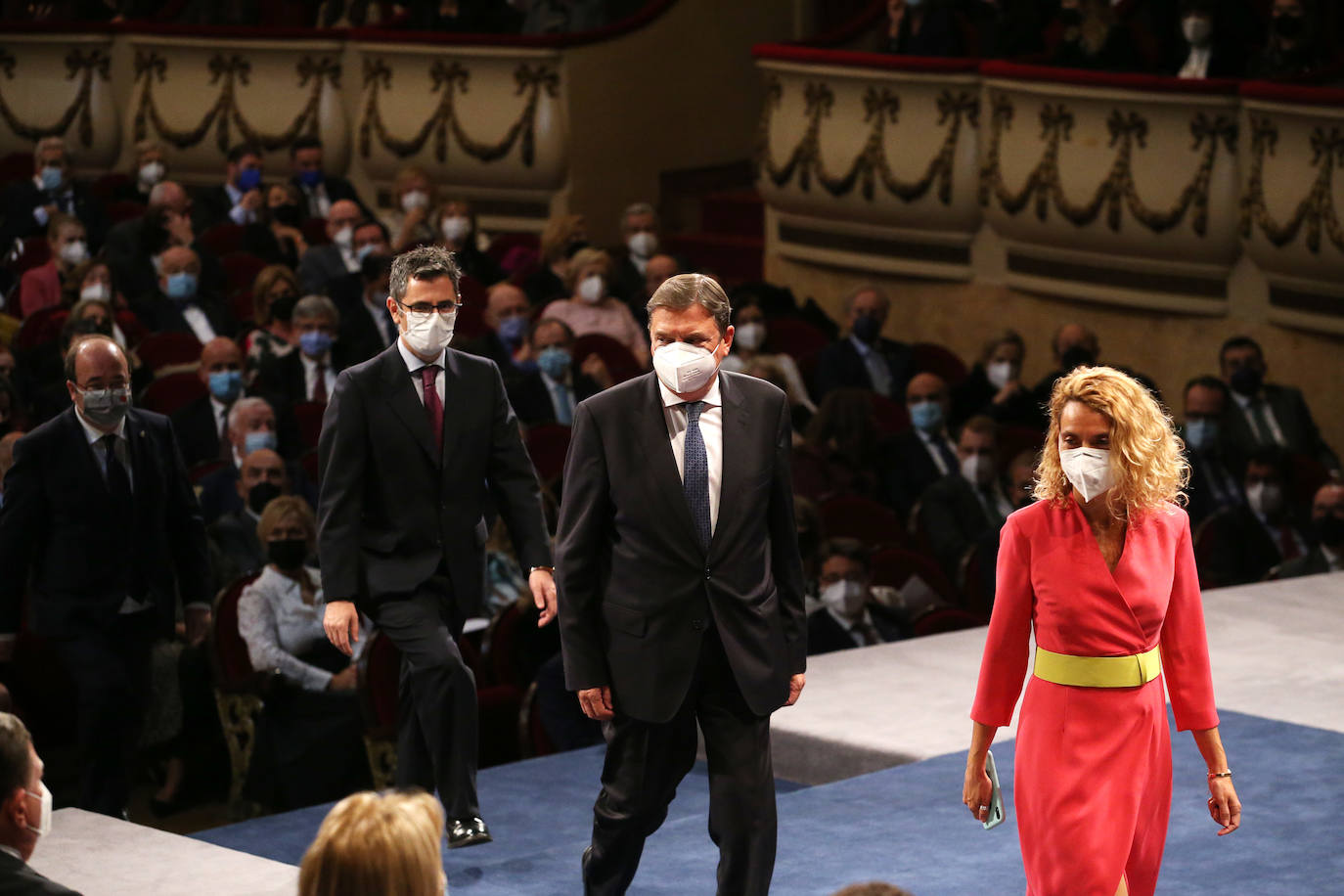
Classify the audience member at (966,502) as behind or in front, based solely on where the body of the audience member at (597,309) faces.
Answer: in front

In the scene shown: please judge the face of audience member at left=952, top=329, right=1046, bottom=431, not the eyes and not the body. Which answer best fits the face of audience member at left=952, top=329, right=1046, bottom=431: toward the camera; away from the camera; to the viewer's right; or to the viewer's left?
toward the camera

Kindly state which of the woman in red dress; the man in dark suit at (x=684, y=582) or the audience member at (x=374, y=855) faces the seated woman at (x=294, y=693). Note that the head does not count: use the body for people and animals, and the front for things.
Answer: the audience member

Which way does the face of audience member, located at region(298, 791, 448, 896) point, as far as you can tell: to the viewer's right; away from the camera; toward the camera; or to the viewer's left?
away from the camera

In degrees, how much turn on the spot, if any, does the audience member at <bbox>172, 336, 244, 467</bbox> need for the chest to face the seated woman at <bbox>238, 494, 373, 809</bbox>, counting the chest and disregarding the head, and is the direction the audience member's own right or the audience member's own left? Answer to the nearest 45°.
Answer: approximately 45° to the audience member's own right

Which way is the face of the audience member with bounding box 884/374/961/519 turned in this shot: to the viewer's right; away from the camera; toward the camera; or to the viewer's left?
toward the camera

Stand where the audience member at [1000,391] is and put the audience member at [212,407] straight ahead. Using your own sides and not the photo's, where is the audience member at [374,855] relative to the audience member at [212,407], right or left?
left

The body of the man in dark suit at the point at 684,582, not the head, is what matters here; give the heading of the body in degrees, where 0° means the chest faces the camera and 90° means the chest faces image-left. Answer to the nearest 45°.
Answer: approximately 0°

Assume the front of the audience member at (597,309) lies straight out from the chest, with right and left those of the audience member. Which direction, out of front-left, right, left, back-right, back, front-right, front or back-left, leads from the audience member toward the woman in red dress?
front

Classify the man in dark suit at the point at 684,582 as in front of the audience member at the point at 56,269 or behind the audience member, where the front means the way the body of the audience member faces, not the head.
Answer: in front

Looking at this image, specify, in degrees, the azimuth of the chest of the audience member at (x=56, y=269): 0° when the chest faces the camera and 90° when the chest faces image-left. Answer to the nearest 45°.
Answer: approximately 315°

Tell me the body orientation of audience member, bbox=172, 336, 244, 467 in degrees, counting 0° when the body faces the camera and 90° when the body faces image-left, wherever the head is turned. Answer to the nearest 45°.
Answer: approximately 315°

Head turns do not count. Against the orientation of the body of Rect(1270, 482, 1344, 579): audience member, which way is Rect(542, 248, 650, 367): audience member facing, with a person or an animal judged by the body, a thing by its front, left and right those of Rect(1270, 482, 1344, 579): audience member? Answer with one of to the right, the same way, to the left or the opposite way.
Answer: the same way

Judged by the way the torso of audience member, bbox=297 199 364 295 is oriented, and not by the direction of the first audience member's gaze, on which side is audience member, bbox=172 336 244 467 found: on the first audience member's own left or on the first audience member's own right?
on the first audience member's own right

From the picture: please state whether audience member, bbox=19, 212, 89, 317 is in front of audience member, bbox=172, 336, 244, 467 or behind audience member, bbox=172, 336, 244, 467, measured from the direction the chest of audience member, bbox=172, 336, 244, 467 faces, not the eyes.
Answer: behind

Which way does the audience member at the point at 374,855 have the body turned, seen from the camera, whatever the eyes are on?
away from the camera

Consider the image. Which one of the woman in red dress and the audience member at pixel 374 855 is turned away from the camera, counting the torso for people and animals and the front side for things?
the audience member

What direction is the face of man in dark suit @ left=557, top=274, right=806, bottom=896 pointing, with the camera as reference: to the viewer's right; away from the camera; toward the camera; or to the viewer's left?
toward the camera

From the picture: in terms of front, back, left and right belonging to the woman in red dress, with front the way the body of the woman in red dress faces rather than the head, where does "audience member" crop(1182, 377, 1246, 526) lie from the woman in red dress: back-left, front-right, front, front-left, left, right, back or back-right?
back

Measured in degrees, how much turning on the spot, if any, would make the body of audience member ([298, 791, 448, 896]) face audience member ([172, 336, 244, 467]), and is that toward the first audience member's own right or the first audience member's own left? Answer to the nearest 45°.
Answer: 0° — they already face them

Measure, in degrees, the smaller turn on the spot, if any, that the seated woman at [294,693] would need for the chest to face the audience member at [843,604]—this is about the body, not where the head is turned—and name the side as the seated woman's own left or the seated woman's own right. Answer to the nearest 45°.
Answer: approximately 45° to the seated woman's own left

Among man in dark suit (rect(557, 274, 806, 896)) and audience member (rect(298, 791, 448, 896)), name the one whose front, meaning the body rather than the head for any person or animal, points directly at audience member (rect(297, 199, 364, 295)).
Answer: audience member (rect(298, 791, 448, 896))
